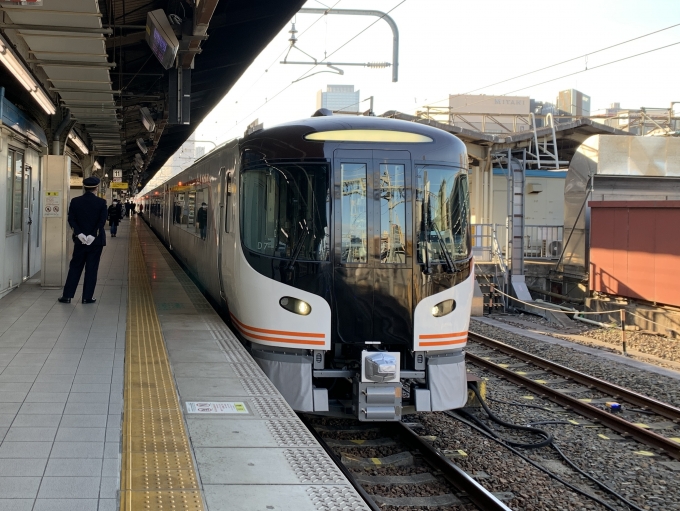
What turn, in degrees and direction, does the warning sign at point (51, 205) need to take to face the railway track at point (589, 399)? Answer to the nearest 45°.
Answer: approximately 45° to its left

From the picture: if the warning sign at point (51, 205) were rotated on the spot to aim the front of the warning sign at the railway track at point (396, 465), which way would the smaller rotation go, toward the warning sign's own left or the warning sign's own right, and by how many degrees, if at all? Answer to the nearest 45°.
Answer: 0° — it already faces it

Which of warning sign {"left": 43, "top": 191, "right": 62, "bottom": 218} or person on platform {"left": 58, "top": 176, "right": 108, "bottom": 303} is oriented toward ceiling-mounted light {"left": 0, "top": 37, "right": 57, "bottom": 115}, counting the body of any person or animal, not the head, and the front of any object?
the warning sign

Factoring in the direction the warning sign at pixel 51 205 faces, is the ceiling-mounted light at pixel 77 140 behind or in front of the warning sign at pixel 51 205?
behind
